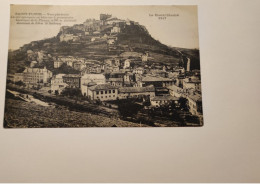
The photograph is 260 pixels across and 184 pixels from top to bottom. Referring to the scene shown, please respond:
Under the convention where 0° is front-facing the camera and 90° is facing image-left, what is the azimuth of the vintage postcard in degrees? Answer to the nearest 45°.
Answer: approximately 0°
